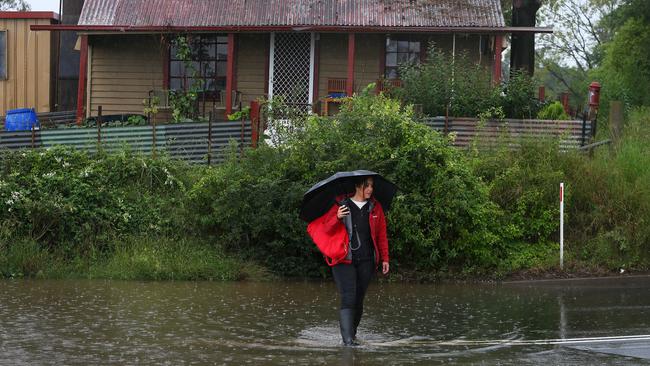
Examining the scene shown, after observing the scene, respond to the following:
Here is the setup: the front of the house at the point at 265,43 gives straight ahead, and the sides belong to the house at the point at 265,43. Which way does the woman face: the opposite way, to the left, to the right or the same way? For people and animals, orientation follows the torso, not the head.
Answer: the same way

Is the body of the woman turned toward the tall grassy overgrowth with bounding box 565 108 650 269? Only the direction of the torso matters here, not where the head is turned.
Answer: no

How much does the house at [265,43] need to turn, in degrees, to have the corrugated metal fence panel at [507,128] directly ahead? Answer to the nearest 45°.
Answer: approximately 45° to its left

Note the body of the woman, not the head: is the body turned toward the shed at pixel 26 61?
no

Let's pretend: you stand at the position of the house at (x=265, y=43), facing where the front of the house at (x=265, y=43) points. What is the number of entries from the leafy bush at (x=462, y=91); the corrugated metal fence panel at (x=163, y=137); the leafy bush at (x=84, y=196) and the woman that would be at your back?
0

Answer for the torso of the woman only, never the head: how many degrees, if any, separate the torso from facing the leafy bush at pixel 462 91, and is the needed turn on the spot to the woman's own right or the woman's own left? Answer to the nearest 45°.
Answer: approximately 180°

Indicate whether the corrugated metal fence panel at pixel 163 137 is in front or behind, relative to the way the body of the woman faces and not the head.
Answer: behind

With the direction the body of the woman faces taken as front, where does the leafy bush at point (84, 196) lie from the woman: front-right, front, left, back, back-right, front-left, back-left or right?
back-right

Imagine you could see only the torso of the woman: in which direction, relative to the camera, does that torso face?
toward the camera

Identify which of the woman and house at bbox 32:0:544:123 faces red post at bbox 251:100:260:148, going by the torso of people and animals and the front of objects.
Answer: the house

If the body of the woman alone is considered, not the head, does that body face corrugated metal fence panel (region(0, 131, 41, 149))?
no

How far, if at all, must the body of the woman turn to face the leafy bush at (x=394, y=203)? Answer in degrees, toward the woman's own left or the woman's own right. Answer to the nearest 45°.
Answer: approximately 180°
